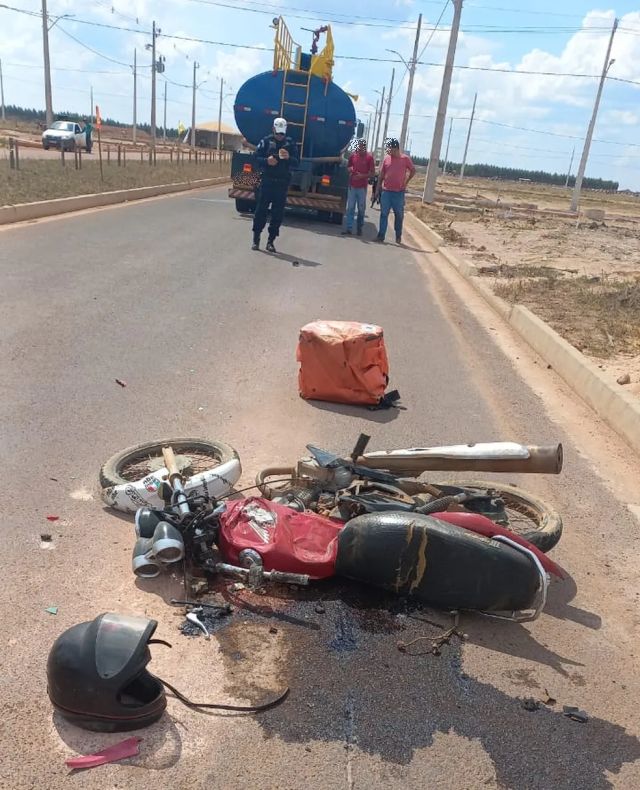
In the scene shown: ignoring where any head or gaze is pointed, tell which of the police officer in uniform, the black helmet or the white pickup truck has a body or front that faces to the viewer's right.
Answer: the black helmet

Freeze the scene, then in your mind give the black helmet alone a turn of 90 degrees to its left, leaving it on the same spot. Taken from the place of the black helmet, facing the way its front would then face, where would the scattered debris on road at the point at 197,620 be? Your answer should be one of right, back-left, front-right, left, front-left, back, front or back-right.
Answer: front-right

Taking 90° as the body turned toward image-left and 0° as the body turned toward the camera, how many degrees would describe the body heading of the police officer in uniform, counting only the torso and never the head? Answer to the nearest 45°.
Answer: approximately 0°

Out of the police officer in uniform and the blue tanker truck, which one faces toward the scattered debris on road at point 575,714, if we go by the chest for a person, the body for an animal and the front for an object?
the police officer in uniform

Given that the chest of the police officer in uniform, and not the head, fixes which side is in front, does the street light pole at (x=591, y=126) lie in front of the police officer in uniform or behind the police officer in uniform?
behind

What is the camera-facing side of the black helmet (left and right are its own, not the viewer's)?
right

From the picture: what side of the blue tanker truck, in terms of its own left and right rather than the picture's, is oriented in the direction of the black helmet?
back

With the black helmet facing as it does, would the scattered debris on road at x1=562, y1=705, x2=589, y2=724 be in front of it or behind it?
in front

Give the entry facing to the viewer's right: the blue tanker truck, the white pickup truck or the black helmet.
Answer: the black helmet

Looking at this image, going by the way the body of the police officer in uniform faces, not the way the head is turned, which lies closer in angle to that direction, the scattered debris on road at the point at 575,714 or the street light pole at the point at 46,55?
the scattered debris on road

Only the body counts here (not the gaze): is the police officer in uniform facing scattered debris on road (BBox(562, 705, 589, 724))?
yes

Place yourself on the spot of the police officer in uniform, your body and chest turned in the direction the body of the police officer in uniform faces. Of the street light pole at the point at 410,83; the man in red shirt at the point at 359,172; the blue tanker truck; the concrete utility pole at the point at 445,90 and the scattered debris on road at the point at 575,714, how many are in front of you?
1

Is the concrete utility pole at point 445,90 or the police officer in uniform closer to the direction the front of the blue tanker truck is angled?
the concrete utility pole

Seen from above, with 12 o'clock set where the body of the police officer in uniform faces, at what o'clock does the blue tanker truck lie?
The blue tanker truck is roughly at 6 o'clock from the police officer in uniform.

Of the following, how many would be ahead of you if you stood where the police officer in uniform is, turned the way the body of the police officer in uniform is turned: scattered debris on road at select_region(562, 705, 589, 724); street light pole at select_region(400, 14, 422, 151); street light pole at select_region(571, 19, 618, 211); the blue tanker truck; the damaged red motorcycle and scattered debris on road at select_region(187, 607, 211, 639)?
3

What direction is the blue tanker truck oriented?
away from the camera

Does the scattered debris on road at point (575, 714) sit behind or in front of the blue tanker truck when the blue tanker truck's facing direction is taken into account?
behind

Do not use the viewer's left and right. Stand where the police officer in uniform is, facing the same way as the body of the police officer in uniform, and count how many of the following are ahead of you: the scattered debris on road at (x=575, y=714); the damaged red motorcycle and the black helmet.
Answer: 3

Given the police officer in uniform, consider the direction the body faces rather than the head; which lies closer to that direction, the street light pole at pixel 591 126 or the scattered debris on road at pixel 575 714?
the scattered debris on road

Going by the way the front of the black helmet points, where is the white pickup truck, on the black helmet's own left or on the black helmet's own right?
on the black helmet's own left
